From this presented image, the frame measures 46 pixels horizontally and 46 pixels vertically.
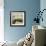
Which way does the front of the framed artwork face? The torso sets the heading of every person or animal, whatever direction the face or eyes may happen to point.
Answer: toward the camera
